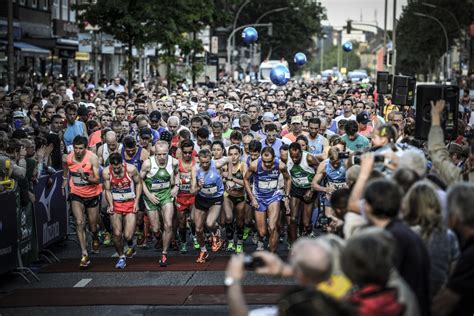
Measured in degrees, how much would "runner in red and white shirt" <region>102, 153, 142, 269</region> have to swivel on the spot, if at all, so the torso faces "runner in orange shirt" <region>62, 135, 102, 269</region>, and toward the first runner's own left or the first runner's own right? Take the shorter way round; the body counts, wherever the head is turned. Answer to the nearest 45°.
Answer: approximately 135° to the first runner's own right

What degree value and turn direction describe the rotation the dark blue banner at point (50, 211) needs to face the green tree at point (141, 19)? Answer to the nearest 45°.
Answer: approximately 135° to its left

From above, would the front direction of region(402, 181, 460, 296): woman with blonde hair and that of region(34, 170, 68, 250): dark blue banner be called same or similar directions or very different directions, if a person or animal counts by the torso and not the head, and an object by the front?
very different directions

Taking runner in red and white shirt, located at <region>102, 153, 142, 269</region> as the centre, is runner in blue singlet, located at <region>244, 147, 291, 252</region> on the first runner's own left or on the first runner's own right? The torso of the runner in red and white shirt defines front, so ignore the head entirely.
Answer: on the first runner's own left

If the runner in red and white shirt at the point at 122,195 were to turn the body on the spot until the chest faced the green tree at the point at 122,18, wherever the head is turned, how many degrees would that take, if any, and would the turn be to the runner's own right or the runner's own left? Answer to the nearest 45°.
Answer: approximately 180°

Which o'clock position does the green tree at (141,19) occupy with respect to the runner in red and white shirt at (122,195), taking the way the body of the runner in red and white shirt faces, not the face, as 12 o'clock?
The green tree is roughly at 6 o'clock from the runner in red and white shirt.

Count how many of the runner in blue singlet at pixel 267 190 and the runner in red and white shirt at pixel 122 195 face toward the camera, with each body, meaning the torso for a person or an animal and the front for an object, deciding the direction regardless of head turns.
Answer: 2

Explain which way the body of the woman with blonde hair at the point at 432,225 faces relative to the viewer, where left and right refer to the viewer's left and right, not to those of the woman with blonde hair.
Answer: facing away from the viewer and to the left of the viewer

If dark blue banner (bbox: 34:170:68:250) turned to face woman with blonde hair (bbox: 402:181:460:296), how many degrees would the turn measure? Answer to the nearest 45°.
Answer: approximately 45° to its right

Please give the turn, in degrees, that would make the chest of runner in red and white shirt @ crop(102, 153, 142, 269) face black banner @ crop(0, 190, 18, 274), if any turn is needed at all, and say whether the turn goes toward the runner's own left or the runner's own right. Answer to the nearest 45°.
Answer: approximately 45° to the runner's own right
